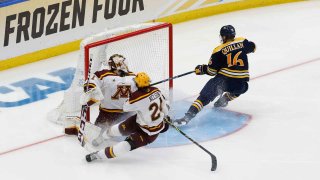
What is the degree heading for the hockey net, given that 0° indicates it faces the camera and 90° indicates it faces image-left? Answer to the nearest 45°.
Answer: approximately 315°

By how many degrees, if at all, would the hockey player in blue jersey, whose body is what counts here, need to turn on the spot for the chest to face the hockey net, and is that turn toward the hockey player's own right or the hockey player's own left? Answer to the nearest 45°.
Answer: approximately 45° to the hockey player's own left

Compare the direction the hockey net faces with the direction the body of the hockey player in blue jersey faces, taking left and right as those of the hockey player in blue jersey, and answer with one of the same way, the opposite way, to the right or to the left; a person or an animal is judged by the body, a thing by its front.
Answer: the opposite way

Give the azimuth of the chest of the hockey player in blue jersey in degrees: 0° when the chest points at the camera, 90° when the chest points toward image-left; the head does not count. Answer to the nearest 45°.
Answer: approximately 135°

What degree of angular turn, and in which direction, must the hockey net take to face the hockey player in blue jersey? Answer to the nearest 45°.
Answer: approximately 45° to its left
